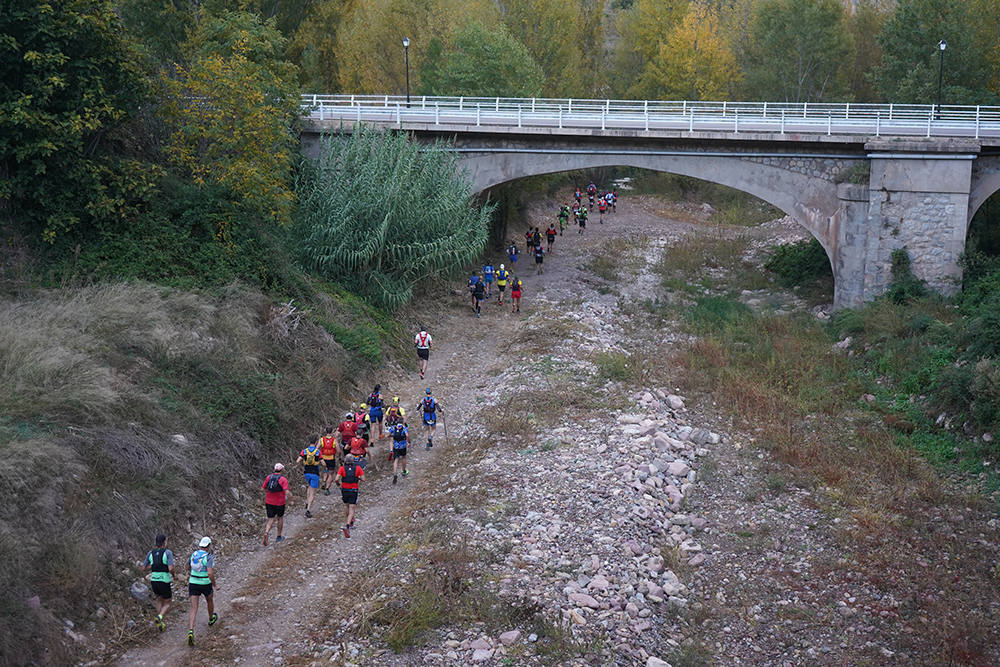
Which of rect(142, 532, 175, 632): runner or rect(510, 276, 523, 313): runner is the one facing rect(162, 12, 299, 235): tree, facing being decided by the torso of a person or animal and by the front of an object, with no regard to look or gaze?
rect(142, 532, 175, 632): runner

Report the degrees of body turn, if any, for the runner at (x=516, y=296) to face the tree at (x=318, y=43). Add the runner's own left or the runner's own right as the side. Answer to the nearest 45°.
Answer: approximately 45° to the runner's own left

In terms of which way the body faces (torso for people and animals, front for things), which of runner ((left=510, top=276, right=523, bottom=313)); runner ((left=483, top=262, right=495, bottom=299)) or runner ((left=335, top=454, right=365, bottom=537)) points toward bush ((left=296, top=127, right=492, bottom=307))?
runner ((left=335, top=454, right=365, bottom=537))

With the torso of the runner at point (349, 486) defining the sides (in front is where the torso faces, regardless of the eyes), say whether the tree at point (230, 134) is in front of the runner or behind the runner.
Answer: in front

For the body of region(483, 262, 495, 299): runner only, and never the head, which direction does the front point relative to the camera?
away from the camera

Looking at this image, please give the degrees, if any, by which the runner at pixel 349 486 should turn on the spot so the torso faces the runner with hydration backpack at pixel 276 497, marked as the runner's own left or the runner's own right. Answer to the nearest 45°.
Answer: approximately 135° to the runner's own left

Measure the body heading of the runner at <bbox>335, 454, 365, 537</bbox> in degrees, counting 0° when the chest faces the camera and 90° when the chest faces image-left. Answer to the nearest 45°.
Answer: approximately 180°

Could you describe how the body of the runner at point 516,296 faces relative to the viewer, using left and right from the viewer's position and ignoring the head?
facing away from the viewer

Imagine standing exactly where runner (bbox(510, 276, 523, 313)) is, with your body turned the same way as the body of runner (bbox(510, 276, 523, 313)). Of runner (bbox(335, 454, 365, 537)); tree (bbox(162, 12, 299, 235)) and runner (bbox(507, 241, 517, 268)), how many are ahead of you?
1

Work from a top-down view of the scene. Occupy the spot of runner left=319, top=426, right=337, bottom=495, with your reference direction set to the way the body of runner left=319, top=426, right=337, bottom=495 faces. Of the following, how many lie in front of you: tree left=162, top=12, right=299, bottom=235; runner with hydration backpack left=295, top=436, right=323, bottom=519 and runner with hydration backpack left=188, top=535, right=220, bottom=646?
1

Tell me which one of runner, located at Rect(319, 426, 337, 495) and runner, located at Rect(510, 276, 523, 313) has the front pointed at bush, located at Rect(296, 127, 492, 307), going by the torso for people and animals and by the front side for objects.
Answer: runner, located at Rect(319, 426, 337, 495)

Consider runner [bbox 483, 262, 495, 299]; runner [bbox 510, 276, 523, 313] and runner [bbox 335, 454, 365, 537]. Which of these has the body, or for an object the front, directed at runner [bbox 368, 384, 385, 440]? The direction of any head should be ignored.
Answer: runner [bbox 335, 454, 365, 537]

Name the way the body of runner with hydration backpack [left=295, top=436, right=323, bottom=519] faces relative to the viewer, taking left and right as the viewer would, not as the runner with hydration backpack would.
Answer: facing away from the viewer

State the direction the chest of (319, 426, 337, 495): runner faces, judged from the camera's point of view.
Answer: away from the camera

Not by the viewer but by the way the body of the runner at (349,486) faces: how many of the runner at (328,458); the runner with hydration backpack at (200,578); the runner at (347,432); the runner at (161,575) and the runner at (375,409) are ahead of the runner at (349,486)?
3
